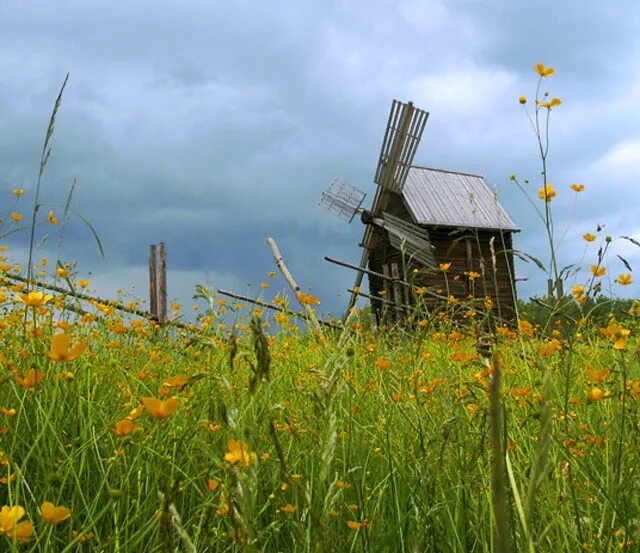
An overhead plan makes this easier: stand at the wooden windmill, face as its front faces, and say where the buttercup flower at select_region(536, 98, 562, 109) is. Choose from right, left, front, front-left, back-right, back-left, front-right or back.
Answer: front-left

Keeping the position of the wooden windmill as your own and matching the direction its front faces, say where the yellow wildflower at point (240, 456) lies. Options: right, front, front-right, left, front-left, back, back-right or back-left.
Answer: front-left

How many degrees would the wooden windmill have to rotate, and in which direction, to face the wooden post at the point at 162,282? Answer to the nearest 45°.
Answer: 0° — it already faces it

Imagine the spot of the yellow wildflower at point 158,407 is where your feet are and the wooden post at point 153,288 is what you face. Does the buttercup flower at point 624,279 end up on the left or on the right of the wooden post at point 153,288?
right

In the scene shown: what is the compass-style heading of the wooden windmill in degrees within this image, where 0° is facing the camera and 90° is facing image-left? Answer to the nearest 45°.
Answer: approximately 45°

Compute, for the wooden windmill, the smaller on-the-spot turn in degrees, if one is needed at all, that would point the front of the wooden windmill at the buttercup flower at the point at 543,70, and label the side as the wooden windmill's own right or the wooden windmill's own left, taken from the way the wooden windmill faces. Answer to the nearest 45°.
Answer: approximately 45° to the wooden windmill's own left
